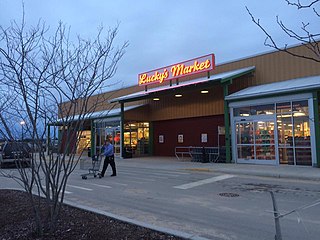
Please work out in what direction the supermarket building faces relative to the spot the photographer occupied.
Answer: facing the viewer and to the left of the viewer
